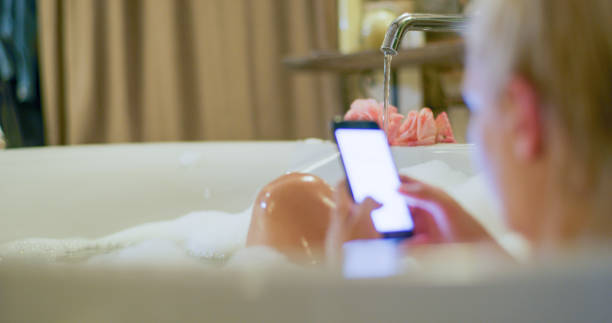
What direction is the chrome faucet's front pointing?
to the viewer's left

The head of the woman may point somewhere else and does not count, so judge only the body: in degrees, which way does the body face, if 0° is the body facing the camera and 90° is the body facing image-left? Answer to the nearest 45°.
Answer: approximately 135°

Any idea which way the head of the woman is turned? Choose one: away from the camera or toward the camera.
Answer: away from the camera
